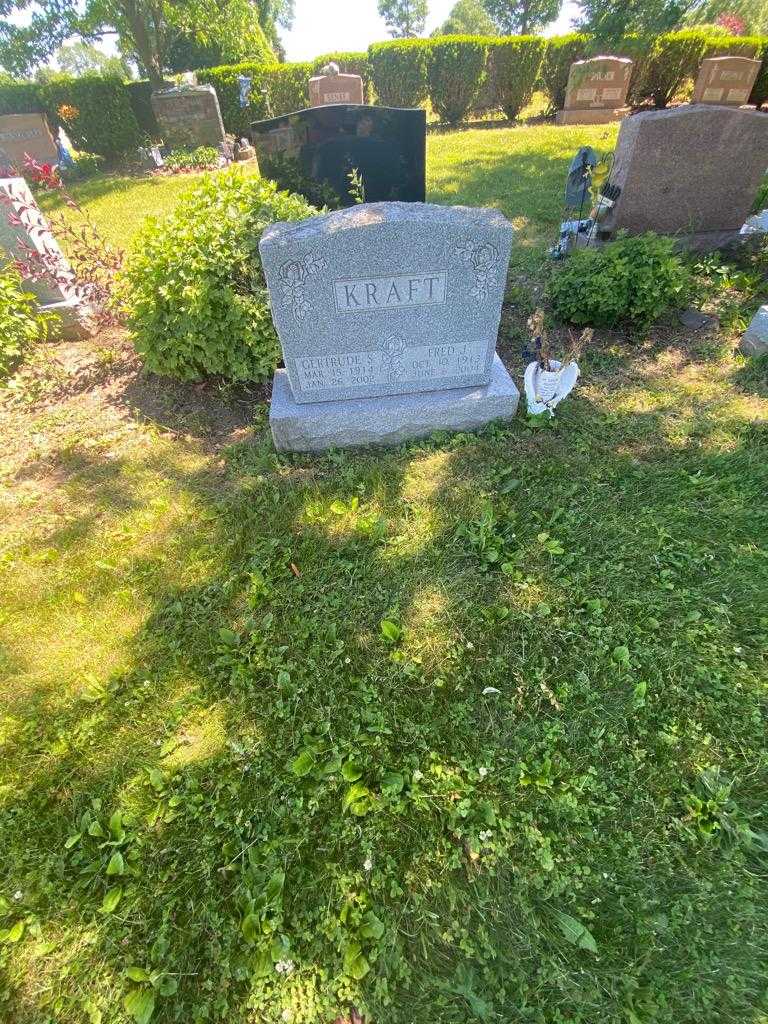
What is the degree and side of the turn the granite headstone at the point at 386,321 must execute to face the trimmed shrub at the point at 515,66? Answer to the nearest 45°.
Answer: approximately 180°

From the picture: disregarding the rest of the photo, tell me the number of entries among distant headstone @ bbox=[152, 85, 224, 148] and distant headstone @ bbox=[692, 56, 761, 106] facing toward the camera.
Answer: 2

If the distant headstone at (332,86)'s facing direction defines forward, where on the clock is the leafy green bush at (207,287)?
The leafy green bush is roughly at 12 o'clock from the distant headstone.

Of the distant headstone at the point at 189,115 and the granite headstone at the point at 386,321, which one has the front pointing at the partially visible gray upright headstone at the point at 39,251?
the distant headstone

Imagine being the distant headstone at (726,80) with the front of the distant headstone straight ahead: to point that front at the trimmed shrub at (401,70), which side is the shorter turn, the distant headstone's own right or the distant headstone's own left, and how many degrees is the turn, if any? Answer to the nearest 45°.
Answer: approximately 90° to the distant headstone's own right

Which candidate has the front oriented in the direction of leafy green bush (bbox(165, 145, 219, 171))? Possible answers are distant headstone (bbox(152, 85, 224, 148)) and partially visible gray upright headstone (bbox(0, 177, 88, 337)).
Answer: the distant headstone

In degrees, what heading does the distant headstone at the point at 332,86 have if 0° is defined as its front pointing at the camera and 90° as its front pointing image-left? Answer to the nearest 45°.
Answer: approximately 0°

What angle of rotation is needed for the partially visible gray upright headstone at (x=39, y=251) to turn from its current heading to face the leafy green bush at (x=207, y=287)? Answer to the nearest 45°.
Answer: approximately 45° to its left

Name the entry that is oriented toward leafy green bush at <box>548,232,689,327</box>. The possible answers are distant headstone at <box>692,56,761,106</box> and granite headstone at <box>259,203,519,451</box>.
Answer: the distant headstone

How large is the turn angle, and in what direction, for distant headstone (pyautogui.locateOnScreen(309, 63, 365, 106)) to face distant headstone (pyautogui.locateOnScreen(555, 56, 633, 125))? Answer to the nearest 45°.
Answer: approximately 90° to its left
